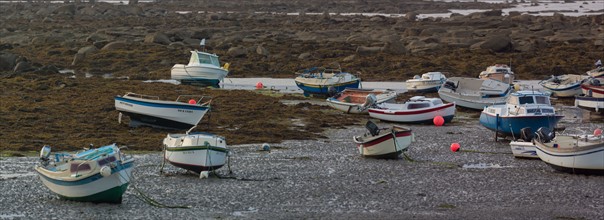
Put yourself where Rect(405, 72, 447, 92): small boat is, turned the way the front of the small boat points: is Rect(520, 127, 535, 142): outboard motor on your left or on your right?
on your right

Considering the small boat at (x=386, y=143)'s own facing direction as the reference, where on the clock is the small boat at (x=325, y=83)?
the small boat at (x=325, y=83) is roughly at 7 o'clock from the small boat at (x=386, y=143).

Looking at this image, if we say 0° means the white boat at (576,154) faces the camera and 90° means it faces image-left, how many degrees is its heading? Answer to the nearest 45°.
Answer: approximately 270°

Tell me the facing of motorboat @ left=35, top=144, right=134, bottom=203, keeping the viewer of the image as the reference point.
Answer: facing the viewer and to the right of the viewer
